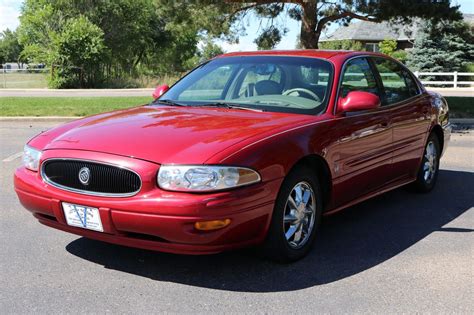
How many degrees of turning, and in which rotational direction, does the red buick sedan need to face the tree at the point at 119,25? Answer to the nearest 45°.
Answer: approximately 135° to its right

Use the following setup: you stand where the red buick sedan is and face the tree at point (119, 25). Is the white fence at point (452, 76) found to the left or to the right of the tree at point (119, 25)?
right

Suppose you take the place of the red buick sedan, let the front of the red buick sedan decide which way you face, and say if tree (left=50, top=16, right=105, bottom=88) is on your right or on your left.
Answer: on your right

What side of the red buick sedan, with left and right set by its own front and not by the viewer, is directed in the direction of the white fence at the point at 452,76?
back

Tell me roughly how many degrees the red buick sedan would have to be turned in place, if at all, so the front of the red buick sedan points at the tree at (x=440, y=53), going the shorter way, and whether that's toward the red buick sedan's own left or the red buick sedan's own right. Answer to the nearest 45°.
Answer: approximately 135° to the red buick sedan's own right

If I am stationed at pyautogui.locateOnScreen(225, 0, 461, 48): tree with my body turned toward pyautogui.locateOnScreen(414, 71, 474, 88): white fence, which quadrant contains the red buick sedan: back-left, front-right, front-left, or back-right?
back-right

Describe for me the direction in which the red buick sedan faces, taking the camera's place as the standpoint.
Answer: facing the viewer and to the left of the viewer

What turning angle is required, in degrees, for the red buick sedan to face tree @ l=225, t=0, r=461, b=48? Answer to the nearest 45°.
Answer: approximately 135° to its right
